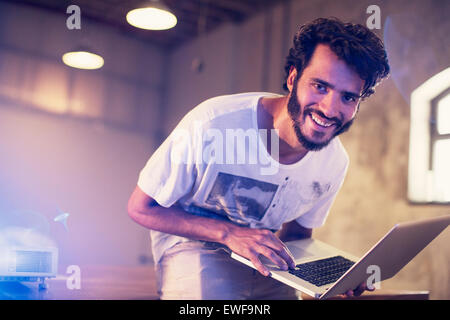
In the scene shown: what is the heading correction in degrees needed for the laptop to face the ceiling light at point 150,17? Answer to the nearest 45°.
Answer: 0° — it already faces it

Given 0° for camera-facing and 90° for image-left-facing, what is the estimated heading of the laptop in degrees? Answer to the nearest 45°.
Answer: approximately 135°

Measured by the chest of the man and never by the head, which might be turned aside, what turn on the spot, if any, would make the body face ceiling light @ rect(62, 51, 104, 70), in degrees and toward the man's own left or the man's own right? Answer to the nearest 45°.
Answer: approximately 180°

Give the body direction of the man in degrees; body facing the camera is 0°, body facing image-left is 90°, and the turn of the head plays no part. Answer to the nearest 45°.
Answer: approximately 315°

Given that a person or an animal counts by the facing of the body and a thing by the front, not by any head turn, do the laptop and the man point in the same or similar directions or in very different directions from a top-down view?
very different directions
